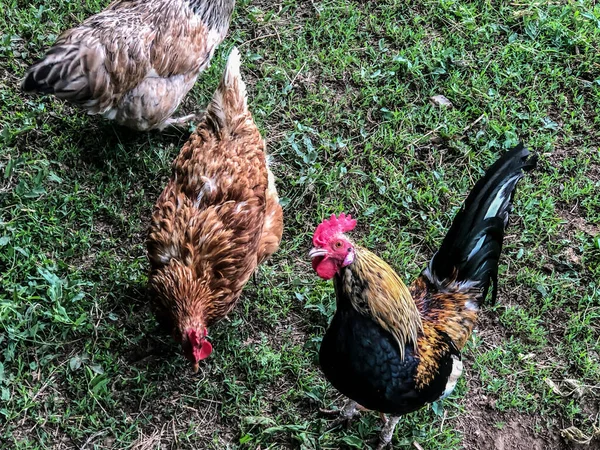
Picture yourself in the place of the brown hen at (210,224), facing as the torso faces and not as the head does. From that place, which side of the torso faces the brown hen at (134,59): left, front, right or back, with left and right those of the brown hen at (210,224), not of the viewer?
back

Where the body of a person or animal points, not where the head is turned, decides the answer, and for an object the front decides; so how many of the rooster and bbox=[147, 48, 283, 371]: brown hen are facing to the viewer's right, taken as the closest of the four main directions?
0

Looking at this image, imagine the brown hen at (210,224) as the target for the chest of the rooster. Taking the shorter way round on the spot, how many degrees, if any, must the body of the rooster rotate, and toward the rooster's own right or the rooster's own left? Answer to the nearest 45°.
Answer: approximately 45° to the rooster's own right

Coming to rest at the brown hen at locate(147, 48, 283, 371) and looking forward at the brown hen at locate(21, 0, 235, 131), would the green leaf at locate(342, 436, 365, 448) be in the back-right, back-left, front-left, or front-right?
back-right

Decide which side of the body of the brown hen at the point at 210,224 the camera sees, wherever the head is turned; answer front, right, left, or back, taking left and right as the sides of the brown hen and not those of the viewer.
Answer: front

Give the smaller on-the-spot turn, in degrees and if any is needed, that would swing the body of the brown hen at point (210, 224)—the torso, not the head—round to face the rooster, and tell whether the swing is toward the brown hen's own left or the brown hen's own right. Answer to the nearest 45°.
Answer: approximately 45° to the brown hen's own left

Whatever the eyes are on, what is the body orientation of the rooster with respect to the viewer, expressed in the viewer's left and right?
facing the viewer and to the left of the viewer
